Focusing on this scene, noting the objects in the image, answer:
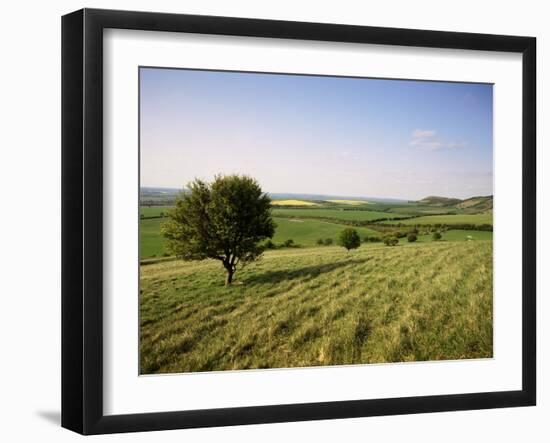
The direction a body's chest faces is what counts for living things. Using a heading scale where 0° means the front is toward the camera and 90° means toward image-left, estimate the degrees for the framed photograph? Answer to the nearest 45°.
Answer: approximately 315°
